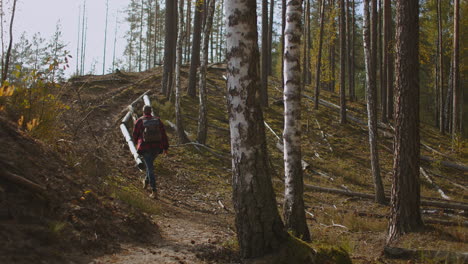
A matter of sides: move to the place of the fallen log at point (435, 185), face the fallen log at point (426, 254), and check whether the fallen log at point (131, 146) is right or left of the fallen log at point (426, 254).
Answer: right

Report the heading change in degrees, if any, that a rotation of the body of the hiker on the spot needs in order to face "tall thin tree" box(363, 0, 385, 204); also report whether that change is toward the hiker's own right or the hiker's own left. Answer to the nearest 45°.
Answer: approximately 90° to the hiker's own right

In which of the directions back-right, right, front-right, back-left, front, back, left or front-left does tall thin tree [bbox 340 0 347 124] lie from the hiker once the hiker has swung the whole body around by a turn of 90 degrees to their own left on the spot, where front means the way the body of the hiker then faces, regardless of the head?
back-right

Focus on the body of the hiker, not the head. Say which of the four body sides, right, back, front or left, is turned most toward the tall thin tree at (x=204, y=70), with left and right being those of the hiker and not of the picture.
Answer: front

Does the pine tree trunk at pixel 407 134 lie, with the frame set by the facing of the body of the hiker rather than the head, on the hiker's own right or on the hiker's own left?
on the hiker's own right

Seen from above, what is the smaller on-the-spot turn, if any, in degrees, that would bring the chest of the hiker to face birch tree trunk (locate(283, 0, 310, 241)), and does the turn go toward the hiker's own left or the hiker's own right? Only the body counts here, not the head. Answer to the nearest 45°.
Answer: approximately 135° to the hiker's own right

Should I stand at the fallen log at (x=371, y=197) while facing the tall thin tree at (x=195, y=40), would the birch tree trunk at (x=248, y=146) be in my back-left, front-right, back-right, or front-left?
back-left

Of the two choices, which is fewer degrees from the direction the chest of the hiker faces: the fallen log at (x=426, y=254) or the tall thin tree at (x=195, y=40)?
the tall thin tree

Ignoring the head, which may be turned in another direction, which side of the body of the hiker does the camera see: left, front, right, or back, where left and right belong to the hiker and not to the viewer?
back

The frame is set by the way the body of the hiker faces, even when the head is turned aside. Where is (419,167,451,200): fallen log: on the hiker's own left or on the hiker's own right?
on the hiker's own right

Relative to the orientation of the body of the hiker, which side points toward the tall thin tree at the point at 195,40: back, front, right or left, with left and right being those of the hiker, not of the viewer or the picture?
front

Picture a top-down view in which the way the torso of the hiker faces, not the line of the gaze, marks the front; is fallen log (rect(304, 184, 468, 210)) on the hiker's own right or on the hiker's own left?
on the hiker's own right

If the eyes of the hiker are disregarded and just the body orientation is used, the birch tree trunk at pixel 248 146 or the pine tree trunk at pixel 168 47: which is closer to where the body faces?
the pine tree trunk
